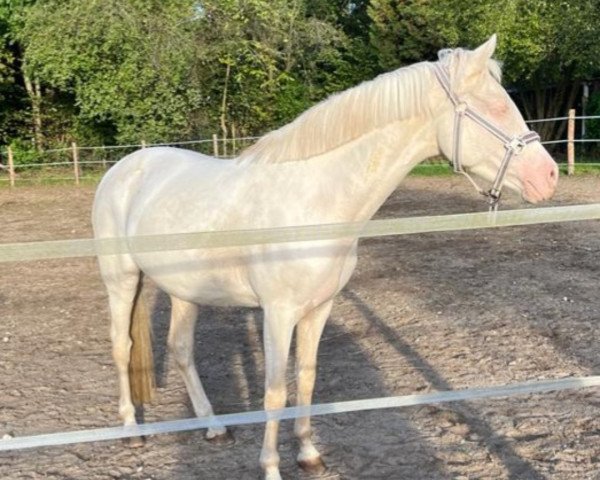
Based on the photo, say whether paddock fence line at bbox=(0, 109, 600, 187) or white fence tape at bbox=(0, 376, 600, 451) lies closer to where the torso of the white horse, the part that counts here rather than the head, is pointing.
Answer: the white fence tape

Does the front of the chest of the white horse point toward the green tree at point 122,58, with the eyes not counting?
no

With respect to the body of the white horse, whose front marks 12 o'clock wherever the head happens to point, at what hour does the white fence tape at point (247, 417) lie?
The white fence tape is roughly at 2 o'clock from the white horse.

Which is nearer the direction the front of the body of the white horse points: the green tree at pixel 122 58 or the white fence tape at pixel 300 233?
the white fence tape

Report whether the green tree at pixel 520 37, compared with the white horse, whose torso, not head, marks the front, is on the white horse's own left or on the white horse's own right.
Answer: on the white horse's own left

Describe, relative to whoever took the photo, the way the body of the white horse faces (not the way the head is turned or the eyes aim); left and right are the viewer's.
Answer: facing the viewer and to the right of the viewer

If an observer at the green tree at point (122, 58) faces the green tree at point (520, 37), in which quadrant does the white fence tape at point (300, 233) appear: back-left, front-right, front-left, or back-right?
front-right

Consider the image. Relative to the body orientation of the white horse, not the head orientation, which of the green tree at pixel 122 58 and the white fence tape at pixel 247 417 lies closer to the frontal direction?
the white fence tape

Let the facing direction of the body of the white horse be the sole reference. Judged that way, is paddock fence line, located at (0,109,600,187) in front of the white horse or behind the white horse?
behind
